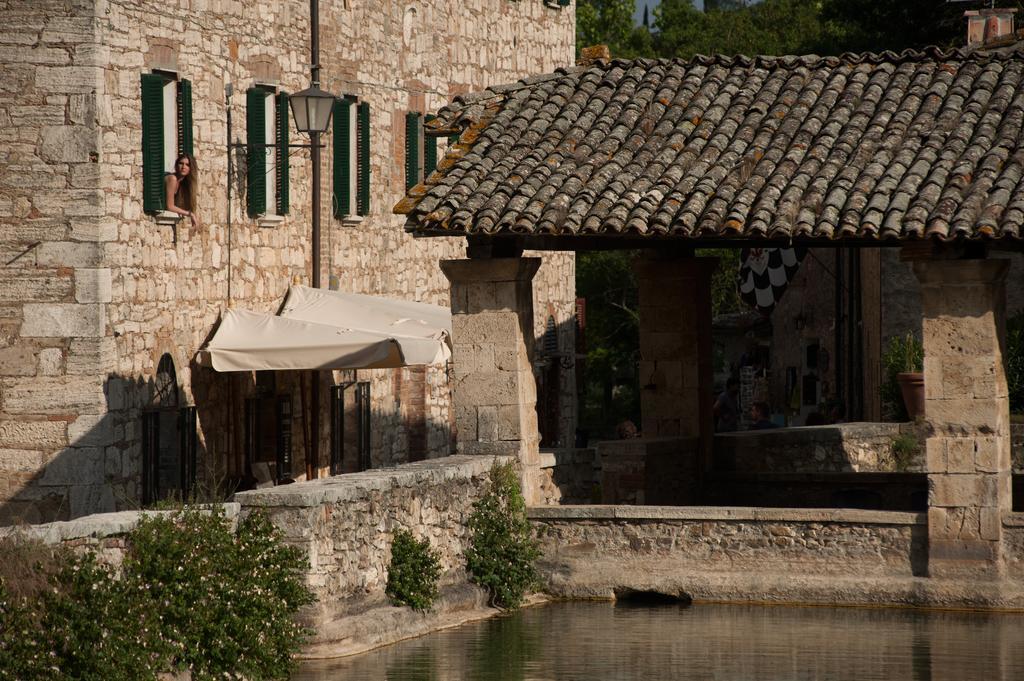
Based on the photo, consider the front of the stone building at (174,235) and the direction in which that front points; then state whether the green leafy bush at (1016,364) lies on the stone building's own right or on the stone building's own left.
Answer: on the stone building's own left

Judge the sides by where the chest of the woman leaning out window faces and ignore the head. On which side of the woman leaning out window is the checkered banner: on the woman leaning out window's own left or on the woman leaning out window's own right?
on the woman leaning out window's own left

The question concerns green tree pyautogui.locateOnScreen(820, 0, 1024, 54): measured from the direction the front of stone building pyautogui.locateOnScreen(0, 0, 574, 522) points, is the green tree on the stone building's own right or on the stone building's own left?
on the stone building's own left

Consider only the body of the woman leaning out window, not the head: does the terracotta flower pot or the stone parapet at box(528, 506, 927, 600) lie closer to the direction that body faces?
the stone parapet

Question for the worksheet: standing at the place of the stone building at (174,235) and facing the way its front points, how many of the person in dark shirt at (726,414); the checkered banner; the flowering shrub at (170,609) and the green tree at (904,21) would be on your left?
3

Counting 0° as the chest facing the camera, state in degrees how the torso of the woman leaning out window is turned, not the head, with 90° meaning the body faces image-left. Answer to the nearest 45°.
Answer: approximately 315°
